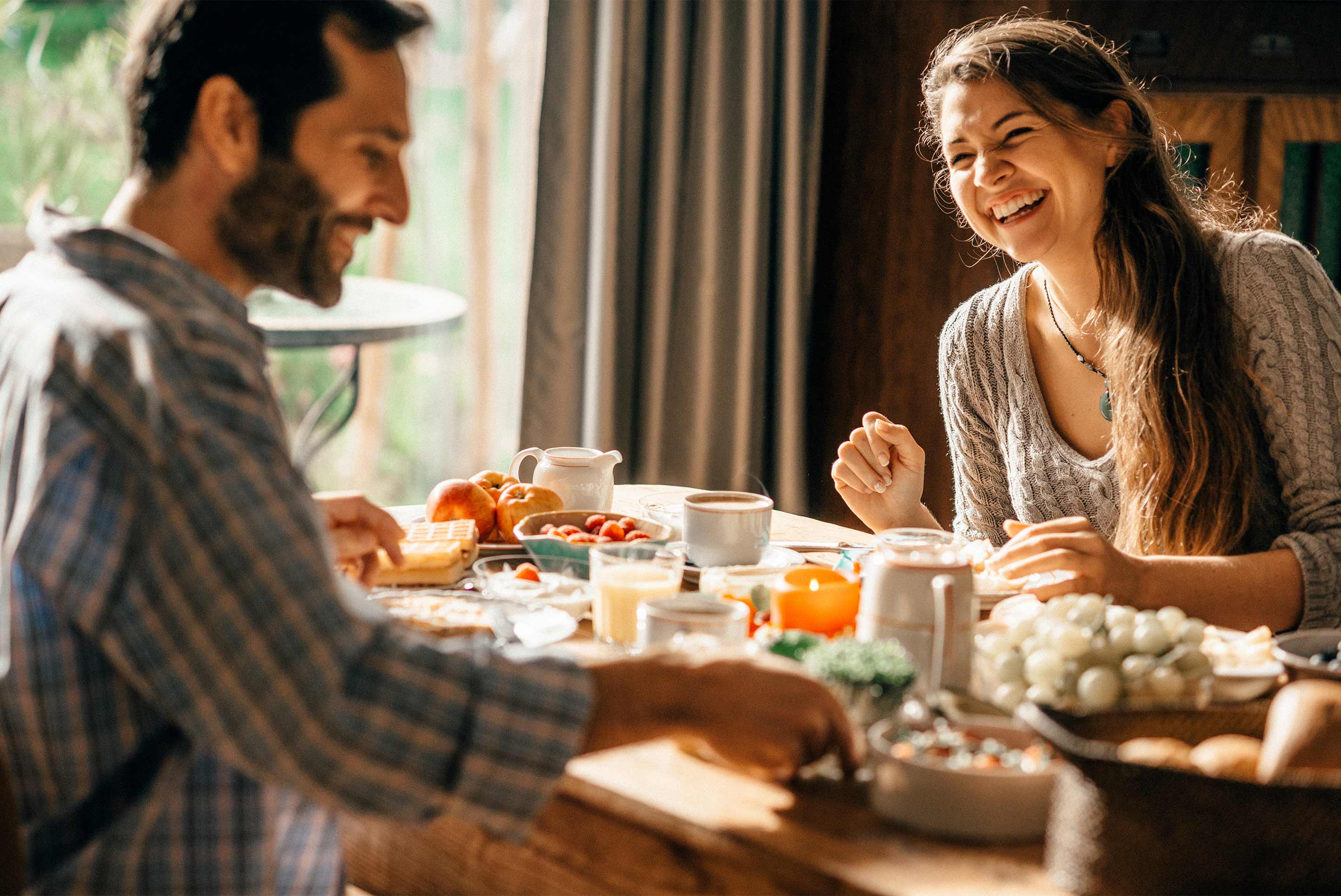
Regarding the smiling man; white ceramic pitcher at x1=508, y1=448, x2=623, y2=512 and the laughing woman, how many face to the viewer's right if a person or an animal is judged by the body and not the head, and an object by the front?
2

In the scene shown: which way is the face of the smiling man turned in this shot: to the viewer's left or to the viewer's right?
to the viewer's right

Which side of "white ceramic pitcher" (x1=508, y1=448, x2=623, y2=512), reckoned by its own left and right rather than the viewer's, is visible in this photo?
right

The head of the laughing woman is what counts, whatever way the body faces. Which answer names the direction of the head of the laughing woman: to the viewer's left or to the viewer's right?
to the viewer's left

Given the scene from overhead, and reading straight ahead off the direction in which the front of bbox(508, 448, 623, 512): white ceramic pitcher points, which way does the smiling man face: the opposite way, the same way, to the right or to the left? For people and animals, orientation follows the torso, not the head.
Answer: the same way

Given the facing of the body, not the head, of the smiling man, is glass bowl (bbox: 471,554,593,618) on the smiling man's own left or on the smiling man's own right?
on the smiling man's own left

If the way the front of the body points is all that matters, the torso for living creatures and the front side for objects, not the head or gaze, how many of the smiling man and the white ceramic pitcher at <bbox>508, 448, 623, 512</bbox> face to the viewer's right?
2

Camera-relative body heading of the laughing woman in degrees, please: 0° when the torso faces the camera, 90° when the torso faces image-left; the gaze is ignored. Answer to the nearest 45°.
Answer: approximately 45°

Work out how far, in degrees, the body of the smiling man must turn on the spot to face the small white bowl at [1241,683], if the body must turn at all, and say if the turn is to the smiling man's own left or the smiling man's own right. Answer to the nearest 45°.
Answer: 0° — they already face it

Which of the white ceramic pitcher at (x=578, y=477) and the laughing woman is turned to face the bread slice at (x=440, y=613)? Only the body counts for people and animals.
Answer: the laughing woman

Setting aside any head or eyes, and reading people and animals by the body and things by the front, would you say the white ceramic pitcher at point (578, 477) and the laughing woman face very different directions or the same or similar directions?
very different directions

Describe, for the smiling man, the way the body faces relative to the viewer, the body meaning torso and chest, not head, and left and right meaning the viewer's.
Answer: facing to the right of the viewer
